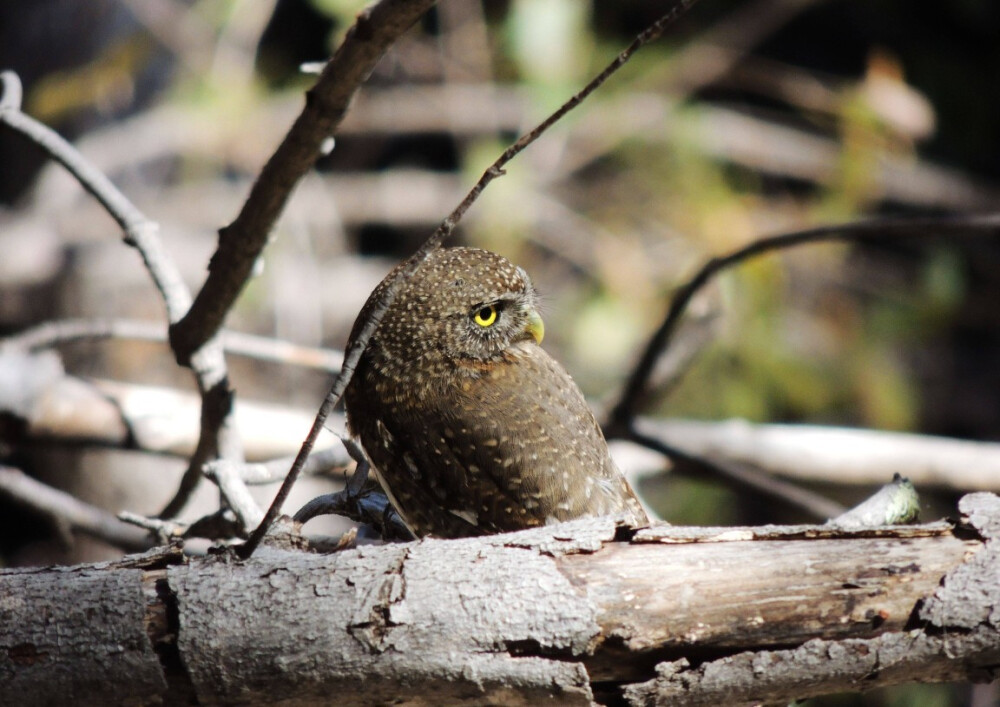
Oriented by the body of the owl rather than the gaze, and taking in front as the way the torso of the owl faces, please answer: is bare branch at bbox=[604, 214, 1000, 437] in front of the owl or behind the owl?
in front

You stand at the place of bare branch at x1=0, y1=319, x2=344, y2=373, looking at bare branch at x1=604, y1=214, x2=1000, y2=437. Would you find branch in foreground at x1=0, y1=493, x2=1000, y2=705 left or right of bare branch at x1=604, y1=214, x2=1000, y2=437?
right
